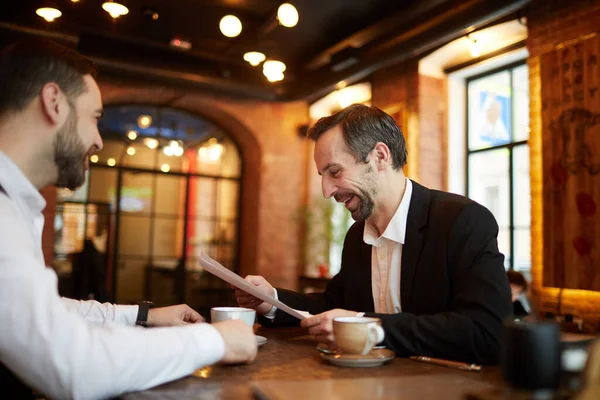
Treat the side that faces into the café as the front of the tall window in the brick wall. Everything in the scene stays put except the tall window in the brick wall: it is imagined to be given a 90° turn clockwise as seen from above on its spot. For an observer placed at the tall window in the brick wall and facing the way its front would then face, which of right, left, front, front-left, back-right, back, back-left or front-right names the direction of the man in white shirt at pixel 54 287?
back-left

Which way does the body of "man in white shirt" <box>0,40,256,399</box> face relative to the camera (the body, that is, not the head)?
to the viewer's right

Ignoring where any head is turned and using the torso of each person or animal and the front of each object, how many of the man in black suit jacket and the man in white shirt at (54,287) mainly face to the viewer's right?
1

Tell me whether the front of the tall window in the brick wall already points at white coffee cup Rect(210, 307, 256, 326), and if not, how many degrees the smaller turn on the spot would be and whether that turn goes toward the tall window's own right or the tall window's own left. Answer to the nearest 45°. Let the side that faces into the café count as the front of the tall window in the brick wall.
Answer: approximately 45° to the tall window's own left

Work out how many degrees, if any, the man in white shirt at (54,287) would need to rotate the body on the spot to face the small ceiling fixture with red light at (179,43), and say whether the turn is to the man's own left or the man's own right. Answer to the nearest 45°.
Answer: approximately 90° to the man's own left

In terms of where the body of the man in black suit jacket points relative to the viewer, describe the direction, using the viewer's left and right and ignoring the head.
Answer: facing the viewer and to the left of the viewer

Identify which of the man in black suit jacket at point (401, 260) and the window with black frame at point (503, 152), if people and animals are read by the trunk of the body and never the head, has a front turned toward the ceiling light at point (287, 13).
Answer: the window with black frame

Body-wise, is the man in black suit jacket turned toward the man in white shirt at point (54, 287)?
yes

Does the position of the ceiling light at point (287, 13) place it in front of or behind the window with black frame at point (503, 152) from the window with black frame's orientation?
in front

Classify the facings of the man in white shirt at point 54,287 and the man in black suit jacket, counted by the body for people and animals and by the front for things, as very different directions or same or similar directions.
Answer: very different directions

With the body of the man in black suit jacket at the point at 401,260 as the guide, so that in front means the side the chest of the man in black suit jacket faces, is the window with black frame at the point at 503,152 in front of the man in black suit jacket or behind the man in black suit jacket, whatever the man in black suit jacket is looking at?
behind

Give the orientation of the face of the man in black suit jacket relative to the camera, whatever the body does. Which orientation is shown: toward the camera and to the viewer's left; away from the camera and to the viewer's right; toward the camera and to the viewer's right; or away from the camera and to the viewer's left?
toward the camera and to the viewer's left

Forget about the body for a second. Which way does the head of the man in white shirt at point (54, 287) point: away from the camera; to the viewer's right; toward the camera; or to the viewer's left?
to the viewer's right

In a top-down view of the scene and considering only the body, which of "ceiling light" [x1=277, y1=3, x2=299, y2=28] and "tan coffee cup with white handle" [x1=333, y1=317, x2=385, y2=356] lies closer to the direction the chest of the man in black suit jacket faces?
the tan coffee cup with white handle

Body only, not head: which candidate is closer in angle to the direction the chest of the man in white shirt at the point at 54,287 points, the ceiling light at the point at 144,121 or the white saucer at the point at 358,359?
the white saucer

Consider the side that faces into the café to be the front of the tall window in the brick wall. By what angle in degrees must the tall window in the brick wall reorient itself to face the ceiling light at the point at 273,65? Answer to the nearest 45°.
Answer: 0° — it already faces it

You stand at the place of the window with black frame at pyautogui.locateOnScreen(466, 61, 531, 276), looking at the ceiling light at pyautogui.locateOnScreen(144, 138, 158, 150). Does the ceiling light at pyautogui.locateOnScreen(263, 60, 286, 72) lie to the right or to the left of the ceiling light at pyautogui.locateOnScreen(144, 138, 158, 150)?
left
